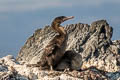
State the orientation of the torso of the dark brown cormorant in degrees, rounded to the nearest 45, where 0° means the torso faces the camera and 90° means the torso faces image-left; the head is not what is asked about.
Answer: approximately 270°
